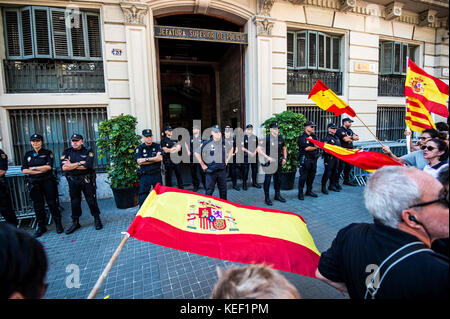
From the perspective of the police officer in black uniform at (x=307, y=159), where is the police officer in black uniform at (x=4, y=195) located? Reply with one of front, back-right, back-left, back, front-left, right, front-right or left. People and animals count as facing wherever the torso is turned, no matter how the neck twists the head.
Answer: right

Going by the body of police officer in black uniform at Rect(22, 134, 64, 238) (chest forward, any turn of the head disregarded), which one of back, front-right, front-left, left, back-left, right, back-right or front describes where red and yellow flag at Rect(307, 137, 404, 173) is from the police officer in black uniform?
front-left

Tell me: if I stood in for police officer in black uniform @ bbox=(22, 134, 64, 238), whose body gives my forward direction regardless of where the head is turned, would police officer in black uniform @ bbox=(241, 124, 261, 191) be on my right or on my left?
on my left

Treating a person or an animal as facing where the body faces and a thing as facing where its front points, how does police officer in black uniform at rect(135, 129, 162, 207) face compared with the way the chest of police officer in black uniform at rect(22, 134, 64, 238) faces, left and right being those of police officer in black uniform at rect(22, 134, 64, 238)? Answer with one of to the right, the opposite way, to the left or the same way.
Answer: the same way

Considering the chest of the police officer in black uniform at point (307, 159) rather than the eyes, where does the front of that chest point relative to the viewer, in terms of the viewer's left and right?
facing the viewer and to the right of the viewer

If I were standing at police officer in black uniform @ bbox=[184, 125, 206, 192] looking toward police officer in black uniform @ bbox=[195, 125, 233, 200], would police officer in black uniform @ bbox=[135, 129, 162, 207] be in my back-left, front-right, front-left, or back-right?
front-right

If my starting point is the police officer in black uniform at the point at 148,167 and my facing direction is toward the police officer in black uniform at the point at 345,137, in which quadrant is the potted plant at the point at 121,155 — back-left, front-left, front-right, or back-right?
back-left

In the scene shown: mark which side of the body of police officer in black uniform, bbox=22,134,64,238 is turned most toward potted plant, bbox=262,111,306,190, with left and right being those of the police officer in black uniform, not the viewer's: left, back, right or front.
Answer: left

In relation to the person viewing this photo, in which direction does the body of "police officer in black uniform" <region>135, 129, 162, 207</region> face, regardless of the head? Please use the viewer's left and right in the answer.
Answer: facing the viewer

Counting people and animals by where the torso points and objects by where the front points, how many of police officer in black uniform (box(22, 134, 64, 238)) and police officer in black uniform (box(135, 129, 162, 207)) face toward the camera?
2
